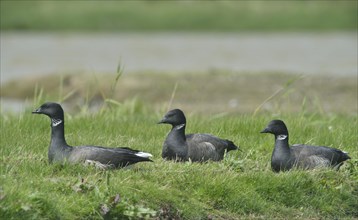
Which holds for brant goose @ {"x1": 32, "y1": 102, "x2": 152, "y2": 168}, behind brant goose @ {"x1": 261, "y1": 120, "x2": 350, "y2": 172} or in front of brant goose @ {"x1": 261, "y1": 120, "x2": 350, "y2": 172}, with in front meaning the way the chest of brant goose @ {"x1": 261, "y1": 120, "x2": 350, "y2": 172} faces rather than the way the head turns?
in front

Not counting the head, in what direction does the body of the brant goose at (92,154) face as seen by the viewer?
to the viewer's left

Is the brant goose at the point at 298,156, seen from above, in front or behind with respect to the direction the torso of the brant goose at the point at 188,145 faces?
behind

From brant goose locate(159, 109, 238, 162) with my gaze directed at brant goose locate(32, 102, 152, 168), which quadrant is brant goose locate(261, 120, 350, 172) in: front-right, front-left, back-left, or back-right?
back-left

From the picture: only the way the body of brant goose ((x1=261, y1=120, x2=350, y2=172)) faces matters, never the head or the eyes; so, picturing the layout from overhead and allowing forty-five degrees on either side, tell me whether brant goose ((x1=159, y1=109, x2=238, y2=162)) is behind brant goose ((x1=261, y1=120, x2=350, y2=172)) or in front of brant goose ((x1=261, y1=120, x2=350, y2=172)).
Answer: in front

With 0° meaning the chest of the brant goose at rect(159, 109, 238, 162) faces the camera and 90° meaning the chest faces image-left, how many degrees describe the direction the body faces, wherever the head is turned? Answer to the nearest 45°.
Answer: approximately 90°

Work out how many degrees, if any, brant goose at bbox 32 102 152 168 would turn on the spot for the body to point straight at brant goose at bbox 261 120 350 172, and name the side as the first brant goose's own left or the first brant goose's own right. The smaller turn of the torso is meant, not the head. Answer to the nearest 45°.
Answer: approximately 180°

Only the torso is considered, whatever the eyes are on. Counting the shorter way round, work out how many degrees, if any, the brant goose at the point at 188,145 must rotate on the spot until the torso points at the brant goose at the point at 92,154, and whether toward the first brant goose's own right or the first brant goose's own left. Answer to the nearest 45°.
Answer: approximately 45° to the first brant goose's own left

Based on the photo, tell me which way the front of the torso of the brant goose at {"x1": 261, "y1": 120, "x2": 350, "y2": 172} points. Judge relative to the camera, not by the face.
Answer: to the viewer's left
